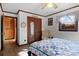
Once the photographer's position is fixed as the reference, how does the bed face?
facing the viewer and to the left of the viewer
